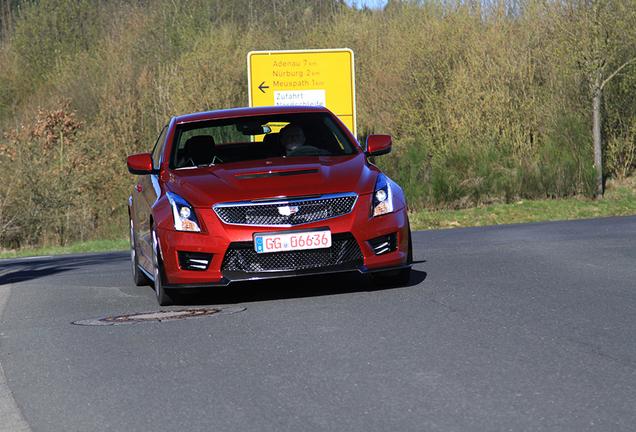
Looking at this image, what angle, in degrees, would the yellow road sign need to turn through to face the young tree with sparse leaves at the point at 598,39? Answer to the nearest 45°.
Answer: approximately 90° to its left

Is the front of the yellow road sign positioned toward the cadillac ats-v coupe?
yes

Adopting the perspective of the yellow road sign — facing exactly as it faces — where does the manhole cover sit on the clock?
The manhole cover is roughly at 12 o'clock from the yellow road sign.

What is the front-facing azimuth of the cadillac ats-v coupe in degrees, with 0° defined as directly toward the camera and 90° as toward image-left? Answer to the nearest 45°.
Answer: approximately 0°

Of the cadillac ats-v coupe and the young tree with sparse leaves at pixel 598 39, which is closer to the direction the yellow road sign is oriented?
the cadillac ats-v coupe

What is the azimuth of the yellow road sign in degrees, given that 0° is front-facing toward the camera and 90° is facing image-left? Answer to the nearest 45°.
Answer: approximately 0°

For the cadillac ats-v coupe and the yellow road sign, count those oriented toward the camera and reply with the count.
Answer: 2

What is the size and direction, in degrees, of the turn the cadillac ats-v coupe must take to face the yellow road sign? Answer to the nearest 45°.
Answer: approximately 180°

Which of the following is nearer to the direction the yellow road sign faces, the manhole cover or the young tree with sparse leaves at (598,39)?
the manhole cover

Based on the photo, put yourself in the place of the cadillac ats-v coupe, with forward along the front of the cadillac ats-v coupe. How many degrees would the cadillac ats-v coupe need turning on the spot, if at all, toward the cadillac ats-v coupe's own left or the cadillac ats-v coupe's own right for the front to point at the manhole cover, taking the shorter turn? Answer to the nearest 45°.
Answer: approximately 90° to the cadillac ats-v coupe's own right
